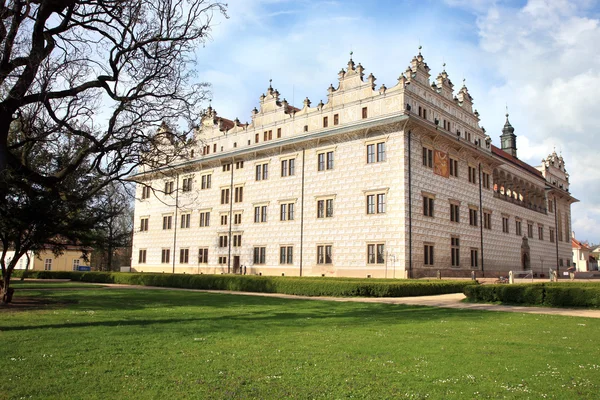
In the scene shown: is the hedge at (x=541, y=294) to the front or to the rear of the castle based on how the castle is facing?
to the front
